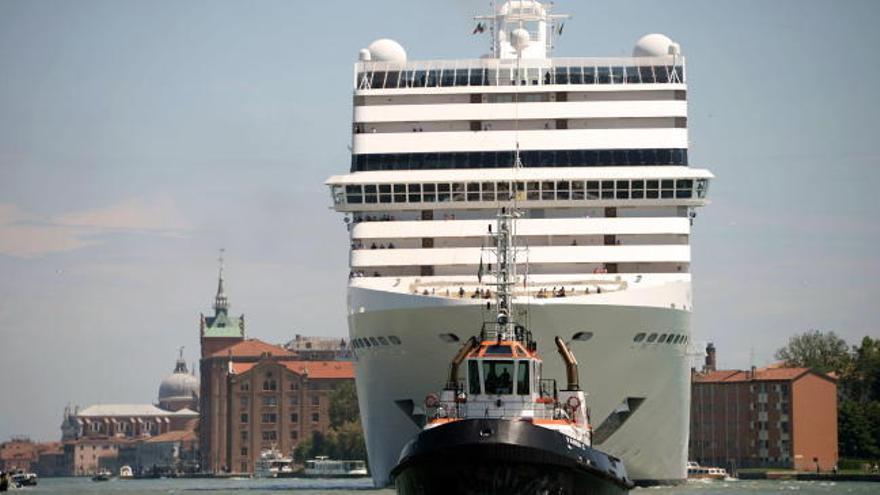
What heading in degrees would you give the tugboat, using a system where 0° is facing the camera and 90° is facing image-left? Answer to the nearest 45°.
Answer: approximately 0°
